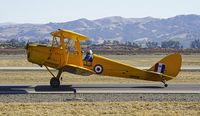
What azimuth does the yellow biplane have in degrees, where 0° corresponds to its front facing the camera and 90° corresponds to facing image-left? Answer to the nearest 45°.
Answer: approximately 90°
